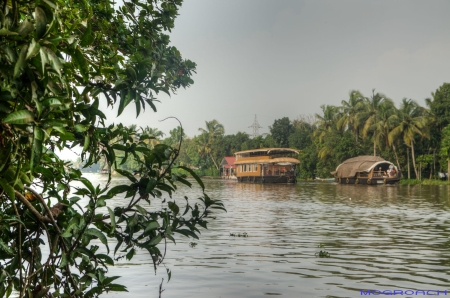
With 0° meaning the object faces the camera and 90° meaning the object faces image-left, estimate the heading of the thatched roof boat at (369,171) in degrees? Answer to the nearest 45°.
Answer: approximately 315°

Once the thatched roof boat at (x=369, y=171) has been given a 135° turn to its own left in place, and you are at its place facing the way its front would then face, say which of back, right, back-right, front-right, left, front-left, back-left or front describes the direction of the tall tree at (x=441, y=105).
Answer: right
